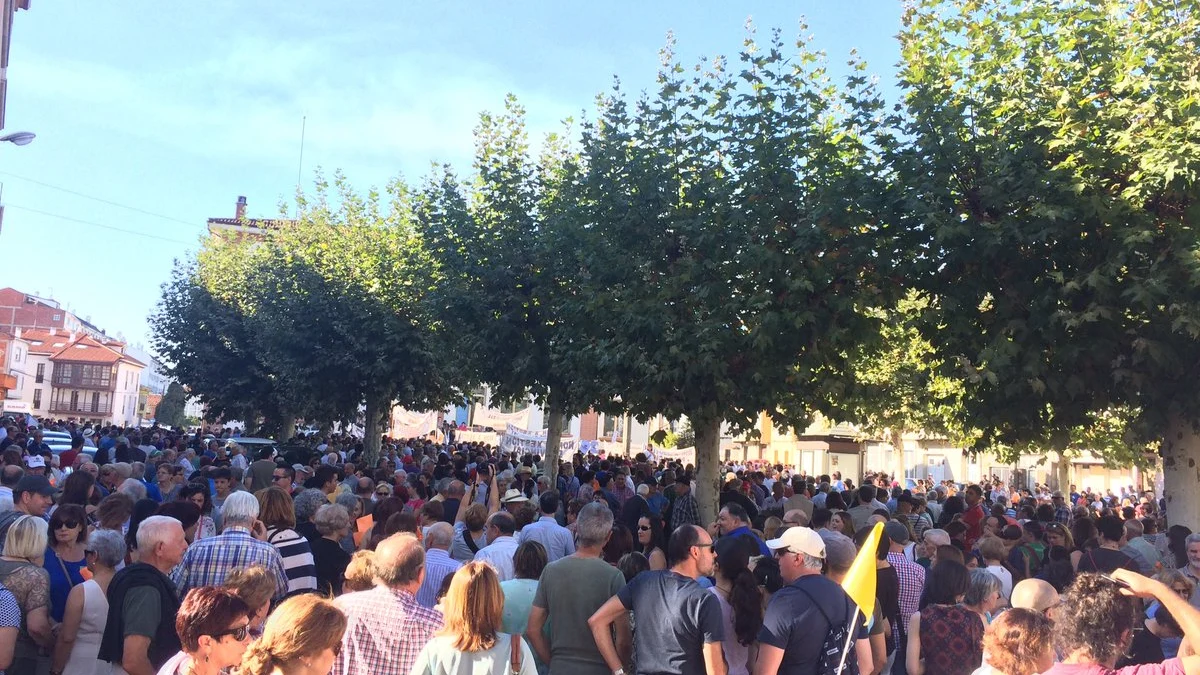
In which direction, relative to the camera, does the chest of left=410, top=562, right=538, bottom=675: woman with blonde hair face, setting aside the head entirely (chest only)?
away from the camera

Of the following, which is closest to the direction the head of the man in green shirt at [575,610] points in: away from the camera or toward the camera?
away from the camera

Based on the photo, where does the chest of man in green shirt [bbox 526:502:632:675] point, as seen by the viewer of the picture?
away from the camera

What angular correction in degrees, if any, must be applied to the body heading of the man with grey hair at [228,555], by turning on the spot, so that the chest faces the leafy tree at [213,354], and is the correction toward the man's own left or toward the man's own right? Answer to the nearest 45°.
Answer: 0° — they already face it

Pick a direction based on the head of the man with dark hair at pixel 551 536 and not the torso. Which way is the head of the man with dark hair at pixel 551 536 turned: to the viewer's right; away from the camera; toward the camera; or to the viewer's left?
away from the camera

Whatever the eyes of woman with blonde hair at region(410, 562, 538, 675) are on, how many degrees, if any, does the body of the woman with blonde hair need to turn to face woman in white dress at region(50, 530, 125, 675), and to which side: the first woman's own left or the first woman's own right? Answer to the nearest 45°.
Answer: approximately 45° to the first woman's own left

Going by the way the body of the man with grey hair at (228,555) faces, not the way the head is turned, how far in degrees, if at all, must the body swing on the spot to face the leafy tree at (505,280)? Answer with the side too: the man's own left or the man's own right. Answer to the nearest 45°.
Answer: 0° — they already face it

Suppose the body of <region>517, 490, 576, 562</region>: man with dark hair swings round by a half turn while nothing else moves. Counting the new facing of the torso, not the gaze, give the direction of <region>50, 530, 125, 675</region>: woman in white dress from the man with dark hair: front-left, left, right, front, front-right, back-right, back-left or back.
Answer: front-right

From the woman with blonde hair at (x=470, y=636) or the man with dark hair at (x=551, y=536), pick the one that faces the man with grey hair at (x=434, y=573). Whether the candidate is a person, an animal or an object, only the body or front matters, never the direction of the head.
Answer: the woman with blonde hair

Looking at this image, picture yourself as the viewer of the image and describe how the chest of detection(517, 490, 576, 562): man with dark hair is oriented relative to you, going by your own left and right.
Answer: facing away from the viewer

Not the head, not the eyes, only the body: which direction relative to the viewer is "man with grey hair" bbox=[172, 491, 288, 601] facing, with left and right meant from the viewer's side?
facing away from the viewer

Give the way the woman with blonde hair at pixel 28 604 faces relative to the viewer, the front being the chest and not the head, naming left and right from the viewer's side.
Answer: facing away from the viewer and to the right of the viewer

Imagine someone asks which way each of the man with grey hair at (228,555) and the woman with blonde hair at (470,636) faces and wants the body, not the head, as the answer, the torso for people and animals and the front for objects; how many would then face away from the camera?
2

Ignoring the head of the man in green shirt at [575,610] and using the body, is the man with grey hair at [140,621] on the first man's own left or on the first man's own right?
on the first man's own left

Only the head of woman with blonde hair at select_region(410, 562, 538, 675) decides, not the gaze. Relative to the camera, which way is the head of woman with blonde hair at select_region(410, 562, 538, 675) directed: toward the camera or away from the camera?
away from the camera

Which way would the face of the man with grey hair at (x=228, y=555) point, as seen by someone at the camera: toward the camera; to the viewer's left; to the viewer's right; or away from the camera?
away from the camera

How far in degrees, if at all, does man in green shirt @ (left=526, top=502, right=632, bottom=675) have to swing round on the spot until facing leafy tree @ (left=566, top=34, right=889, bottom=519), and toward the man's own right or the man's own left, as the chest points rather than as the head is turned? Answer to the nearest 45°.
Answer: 0° — they already face it
